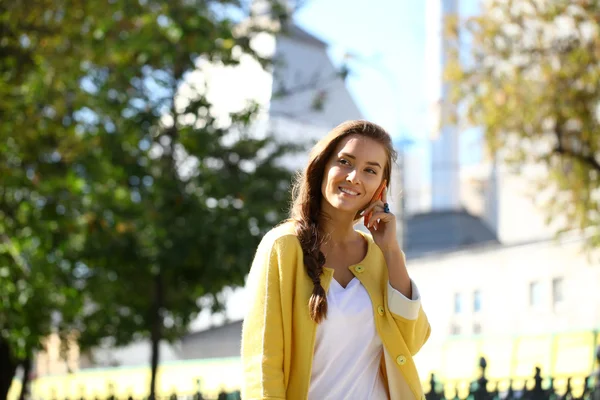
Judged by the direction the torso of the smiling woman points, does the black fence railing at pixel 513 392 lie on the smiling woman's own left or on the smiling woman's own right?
on the smiling woman's own left

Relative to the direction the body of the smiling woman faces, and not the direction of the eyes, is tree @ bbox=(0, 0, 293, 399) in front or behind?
behind

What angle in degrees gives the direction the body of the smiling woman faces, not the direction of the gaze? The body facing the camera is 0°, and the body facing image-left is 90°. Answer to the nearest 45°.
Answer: approximately 315°

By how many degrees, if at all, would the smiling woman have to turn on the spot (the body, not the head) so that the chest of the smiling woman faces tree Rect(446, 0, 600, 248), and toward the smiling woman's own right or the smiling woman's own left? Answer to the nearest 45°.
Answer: approximately 135° to the smiling woman's own left
